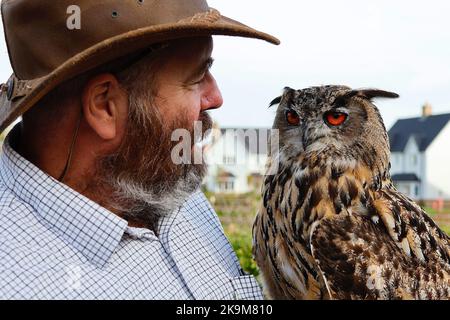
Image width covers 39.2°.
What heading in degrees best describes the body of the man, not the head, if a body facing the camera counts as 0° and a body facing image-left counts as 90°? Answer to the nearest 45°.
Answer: approximately 315°

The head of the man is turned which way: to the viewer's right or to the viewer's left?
to the viewer's right

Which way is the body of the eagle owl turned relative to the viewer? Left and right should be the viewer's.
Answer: facing the viewer and to the left of the viewer
